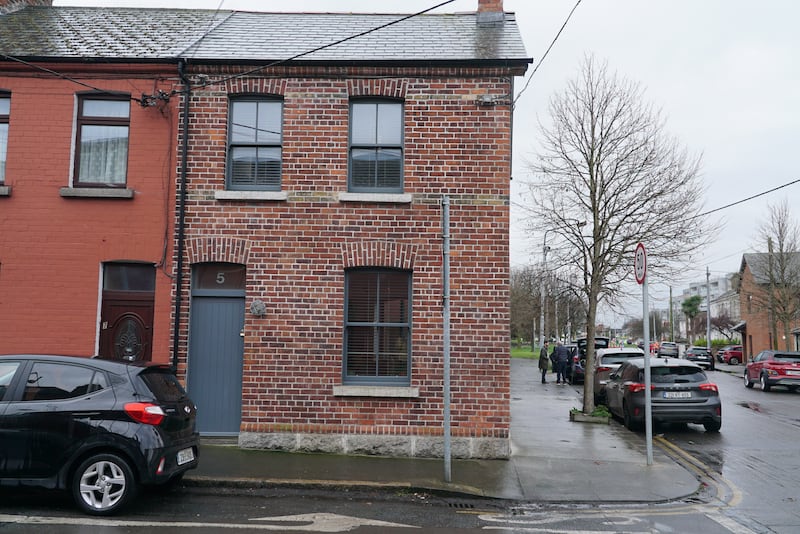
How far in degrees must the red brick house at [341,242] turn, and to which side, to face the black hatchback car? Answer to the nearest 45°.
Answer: approximately 45° to its right

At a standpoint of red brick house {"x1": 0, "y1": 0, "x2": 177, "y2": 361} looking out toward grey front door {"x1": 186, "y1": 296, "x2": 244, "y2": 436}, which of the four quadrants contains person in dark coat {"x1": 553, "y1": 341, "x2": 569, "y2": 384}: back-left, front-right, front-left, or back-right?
front-left

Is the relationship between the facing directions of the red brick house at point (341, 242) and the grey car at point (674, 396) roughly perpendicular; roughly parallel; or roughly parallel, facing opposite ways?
roughly parallel, facing opposite ways

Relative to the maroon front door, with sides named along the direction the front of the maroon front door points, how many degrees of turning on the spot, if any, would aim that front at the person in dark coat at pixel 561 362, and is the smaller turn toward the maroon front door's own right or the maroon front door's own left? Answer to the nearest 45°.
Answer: approximately 135° to the maroon front door's own left

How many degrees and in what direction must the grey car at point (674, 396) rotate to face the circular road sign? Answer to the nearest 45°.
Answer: approximately 135° to its left

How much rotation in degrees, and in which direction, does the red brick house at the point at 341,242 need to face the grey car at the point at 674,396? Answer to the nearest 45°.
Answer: approximately 90° to its left

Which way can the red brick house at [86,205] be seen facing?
toward the camera

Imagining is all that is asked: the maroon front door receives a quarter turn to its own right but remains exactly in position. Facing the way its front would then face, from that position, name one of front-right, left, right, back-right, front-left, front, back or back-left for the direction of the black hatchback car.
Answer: left

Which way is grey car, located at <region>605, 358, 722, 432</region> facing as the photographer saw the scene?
facing away from the viewer and to the left of the viewer

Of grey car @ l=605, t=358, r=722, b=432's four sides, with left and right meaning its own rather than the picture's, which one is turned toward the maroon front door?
left

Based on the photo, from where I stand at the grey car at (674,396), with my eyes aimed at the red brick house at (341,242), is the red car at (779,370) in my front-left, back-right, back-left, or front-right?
back-right

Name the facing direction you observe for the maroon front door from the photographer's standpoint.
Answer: facing the viewer

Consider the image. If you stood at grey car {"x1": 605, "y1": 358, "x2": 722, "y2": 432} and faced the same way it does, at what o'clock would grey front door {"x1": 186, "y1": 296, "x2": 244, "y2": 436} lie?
The grey front door is roughly at 9 o'clock from the grey car.

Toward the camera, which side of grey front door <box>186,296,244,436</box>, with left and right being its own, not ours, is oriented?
front

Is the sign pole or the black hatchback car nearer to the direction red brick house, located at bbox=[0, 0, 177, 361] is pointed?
the black hatchback car

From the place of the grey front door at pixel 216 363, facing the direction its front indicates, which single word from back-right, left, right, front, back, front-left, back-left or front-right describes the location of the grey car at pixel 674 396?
left
